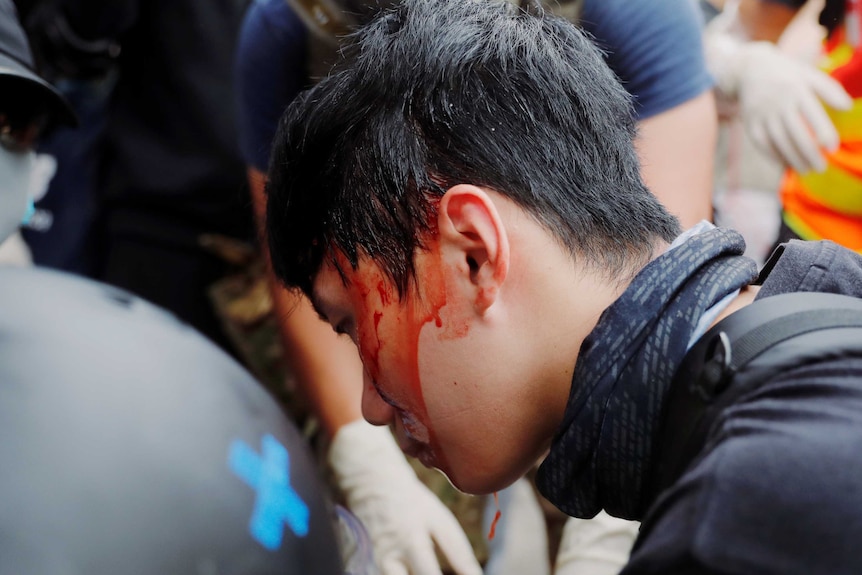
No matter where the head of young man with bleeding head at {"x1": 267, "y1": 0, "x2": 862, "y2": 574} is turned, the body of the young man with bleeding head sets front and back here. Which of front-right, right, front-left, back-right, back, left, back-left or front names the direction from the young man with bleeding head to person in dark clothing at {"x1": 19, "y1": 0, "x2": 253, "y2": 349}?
front-right

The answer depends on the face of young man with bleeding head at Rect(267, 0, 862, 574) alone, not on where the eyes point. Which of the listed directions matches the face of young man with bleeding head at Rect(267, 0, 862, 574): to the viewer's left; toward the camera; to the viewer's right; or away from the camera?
to the viewer's left

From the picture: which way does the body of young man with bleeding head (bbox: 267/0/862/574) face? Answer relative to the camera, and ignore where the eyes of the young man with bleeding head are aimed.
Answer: to the viewer's left
